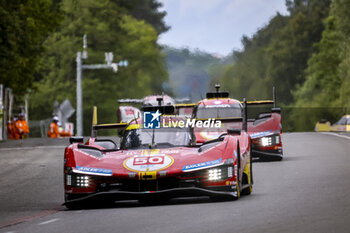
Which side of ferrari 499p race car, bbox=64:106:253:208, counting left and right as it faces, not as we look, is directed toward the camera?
front

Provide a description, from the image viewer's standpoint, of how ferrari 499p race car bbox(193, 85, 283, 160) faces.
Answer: facing the viewer

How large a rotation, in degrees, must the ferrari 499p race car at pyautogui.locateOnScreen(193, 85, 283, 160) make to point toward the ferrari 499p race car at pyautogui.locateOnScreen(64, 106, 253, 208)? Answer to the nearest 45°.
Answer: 0° — it already faces it

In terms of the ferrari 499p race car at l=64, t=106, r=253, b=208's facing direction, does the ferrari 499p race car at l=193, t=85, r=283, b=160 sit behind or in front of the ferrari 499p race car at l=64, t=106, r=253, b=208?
behind

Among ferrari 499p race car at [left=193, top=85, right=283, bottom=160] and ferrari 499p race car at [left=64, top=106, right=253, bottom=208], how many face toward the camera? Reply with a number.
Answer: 2

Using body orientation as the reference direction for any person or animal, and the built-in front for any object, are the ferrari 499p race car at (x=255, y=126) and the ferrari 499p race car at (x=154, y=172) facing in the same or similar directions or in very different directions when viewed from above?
same or similar directions
